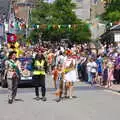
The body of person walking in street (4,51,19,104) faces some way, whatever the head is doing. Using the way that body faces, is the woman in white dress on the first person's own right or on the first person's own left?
on the first person's own left

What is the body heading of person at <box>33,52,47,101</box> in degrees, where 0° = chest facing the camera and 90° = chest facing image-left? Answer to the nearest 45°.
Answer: approximately 0°

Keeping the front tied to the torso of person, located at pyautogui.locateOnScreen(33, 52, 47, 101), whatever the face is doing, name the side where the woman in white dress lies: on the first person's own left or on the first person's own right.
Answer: on the first person's own left

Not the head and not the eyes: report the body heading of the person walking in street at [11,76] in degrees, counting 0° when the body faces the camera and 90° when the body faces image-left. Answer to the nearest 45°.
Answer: approximately 315°
